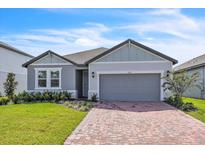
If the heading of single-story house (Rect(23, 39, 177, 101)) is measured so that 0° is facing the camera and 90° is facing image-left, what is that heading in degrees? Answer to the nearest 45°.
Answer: approximately 0°

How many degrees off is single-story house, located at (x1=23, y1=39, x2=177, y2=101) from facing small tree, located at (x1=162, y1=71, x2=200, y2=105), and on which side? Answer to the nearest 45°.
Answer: approximately 45° to its left

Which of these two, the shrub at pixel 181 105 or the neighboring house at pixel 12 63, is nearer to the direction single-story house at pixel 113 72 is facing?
the shrub

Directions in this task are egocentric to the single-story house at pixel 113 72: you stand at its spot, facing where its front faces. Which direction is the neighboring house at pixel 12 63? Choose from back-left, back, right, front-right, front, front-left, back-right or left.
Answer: back-right

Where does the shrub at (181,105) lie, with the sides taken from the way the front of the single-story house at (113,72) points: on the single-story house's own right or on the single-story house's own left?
on the single-story house's own left
